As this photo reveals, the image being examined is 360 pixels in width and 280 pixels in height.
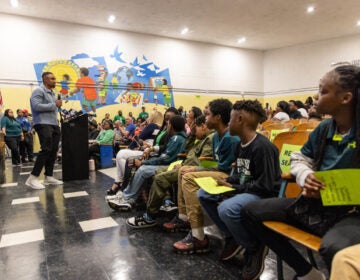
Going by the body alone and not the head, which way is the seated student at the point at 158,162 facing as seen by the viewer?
to the viewer's left

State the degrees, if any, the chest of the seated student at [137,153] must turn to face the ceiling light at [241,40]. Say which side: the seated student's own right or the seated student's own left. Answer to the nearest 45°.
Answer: approximately 135° to the seated student's own right

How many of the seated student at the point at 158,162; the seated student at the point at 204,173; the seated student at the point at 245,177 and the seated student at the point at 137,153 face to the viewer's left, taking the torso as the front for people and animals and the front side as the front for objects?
4

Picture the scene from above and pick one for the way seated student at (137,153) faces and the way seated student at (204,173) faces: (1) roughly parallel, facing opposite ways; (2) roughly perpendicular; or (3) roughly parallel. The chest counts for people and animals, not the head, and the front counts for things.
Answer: roughly parallel

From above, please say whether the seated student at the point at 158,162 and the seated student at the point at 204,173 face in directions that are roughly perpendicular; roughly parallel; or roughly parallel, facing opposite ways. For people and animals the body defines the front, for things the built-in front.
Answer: roughly parallel

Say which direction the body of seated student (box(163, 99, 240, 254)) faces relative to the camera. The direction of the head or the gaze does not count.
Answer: to the viewer's left

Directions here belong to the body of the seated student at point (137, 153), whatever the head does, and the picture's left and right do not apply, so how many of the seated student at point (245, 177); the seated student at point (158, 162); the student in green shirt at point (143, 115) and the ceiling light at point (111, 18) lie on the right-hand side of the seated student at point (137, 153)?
2

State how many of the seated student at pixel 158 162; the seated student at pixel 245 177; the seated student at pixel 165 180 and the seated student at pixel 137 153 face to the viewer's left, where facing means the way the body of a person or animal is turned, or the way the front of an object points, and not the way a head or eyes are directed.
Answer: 4

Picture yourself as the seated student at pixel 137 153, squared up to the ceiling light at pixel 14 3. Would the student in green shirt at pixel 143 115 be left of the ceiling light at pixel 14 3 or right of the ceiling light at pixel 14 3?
right

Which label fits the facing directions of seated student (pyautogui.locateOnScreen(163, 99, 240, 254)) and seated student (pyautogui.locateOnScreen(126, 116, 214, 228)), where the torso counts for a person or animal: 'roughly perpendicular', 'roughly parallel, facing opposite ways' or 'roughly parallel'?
roughly parallel

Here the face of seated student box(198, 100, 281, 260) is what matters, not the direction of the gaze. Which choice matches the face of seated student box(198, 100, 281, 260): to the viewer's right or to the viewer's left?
to the viewer's left

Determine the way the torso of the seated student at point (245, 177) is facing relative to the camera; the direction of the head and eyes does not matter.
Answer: to the viewer's left

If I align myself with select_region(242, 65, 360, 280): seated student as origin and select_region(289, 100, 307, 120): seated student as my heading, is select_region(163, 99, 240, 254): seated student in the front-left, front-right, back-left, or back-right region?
front-left

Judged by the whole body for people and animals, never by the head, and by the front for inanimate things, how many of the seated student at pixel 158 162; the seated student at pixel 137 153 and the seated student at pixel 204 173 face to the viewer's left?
3

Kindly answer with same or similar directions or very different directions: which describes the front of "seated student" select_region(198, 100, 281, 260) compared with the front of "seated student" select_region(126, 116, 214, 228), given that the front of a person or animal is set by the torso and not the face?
same or similar directions

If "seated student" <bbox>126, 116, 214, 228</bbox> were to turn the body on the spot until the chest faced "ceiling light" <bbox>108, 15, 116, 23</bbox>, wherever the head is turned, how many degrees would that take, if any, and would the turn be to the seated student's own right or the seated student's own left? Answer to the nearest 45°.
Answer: approximately 90° to the seated student's own right

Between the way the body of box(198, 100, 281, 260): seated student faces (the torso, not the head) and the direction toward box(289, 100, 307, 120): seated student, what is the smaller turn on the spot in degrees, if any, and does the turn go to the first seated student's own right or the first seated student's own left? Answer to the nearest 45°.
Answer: approximately 90° to the first seated student's own right
